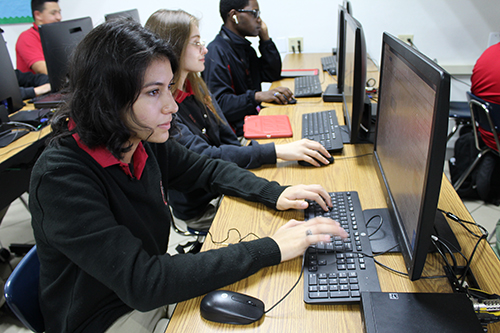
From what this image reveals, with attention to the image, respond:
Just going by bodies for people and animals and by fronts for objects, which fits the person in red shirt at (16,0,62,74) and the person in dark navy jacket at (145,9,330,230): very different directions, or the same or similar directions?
same or similar directions

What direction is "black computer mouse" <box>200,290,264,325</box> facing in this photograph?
to the viewer's right

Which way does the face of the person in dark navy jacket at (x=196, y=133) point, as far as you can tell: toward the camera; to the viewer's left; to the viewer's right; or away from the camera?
to the viewer's right

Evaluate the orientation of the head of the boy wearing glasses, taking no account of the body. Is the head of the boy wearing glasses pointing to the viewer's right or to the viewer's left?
to the viewer's right

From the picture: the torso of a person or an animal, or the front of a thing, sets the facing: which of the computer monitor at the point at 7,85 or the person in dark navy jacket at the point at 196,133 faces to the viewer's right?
the person in dark navy jacket

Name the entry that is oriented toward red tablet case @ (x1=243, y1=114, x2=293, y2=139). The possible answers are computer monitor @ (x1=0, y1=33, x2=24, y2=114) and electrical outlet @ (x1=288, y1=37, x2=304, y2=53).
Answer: the electrical outlet

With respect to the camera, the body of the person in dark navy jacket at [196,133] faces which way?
to the viewer's right

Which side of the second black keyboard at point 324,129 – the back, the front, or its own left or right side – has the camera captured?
left

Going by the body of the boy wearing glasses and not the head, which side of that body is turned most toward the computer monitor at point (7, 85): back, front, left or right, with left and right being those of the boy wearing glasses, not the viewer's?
back

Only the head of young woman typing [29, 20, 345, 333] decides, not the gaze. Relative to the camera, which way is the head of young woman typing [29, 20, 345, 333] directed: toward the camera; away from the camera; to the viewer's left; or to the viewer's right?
to the viewer's right

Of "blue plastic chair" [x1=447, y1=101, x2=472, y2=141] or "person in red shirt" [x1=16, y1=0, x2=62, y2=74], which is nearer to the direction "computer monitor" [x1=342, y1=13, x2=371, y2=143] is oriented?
the person in red shirt

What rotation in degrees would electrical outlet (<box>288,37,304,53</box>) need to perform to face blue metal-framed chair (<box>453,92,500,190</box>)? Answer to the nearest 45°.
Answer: approximately 45° to its left

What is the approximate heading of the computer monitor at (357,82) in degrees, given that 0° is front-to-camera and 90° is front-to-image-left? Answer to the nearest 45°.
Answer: approximately 90°

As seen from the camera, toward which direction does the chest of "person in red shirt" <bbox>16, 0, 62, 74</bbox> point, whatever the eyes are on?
to the viewer's right

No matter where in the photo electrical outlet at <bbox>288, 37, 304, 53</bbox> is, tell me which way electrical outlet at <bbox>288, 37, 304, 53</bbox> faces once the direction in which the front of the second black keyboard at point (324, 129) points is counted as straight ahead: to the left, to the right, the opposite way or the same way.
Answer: to the left

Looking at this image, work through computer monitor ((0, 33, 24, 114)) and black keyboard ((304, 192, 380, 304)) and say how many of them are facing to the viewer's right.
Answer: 0

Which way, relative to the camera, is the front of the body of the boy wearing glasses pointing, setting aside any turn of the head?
to the viewer's right

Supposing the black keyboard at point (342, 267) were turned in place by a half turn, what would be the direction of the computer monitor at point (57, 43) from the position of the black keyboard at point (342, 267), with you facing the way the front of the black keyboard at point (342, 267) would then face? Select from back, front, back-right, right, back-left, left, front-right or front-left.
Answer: back-left

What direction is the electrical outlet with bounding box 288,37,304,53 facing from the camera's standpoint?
toward the camera

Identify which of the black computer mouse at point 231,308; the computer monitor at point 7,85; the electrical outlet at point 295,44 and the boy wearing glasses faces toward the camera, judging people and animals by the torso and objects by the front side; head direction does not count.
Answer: the electrical outlet

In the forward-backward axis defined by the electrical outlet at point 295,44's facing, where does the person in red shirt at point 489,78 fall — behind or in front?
in front
